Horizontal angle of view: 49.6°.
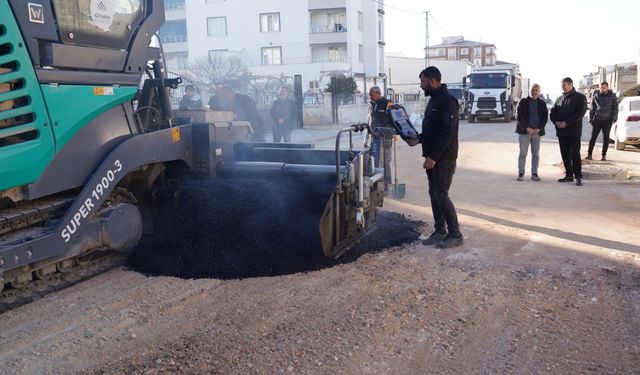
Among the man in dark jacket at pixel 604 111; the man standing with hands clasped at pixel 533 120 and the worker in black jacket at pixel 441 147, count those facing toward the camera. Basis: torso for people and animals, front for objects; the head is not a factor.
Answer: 2

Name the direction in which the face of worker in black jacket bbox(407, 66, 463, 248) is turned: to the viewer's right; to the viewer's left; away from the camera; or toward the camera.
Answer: to the viewer's left

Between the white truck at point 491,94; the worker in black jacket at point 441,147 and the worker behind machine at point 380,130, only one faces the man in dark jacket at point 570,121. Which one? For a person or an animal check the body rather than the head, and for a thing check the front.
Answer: the white truck

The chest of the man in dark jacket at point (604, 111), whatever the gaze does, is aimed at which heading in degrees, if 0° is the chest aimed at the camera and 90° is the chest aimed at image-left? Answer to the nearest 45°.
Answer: approximately 0°

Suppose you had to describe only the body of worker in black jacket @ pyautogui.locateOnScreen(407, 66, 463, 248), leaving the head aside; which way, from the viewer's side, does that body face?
to the viewer's left

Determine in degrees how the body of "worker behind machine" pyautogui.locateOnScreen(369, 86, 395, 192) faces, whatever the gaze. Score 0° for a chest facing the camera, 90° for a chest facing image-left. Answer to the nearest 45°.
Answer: approximately 45°

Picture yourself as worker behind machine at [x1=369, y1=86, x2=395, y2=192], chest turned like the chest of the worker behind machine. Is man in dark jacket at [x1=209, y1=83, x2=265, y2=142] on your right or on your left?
on your right

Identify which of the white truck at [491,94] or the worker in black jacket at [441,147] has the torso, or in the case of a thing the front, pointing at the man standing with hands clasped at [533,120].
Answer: the white truck

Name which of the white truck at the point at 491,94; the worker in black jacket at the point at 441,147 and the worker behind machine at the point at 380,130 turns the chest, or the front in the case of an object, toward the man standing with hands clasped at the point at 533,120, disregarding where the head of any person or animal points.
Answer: the white truck
